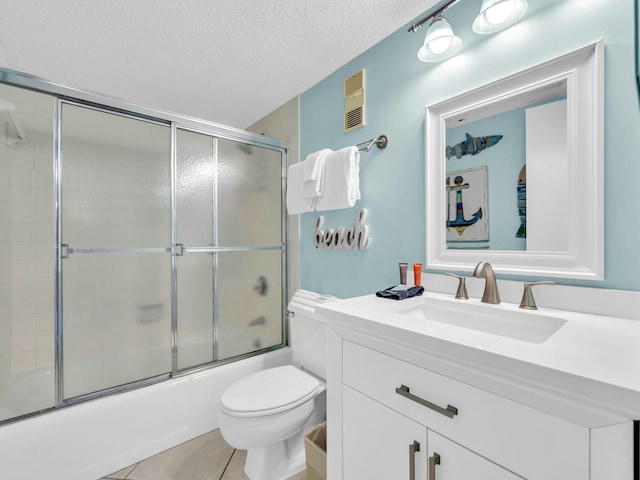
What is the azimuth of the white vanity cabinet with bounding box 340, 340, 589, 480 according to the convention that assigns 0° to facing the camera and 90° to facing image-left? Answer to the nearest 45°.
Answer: approximately 45°

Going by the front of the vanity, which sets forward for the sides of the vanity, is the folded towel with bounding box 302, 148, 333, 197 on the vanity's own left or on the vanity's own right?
on the vanity's own right

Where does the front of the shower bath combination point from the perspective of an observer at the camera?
facing the viewer and to the right of the viewer

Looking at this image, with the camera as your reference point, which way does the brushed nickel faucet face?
facing the viewer and to the left of the viewer

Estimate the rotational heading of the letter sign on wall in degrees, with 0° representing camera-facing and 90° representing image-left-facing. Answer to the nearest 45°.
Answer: approximately 45°

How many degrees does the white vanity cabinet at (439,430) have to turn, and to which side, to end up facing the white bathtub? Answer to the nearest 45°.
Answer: approximately 45° to its right

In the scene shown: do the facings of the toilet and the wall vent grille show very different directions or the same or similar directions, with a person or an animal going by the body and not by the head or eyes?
same or similar directions

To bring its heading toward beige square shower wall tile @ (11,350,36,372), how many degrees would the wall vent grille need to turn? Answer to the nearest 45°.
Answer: approximately 45° to its right

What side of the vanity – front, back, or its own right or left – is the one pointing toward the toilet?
right

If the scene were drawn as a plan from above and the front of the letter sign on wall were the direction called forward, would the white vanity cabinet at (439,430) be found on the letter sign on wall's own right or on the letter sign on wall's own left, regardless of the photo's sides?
on the letter sign on wall's own left

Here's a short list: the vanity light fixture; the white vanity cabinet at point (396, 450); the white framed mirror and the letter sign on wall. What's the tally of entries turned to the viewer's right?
0

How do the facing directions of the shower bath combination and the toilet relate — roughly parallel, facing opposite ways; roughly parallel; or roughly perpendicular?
roughly perpendicular

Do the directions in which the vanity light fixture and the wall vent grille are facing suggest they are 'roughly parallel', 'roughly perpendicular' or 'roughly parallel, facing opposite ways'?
roughly parallel

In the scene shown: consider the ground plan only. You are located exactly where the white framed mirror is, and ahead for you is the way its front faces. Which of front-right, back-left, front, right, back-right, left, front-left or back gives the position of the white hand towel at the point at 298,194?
front-right

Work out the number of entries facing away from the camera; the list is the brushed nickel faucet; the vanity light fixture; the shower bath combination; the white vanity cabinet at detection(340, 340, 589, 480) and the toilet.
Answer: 0

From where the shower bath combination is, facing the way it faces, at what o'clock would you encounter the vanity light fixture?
The vanity light fixture is roughly at 12 o'clock from the shower bath combination.

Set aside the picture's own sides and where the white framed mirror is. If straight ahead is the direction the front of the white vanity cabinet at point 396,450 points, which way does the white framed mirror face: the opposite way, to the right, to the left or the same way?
the same way
